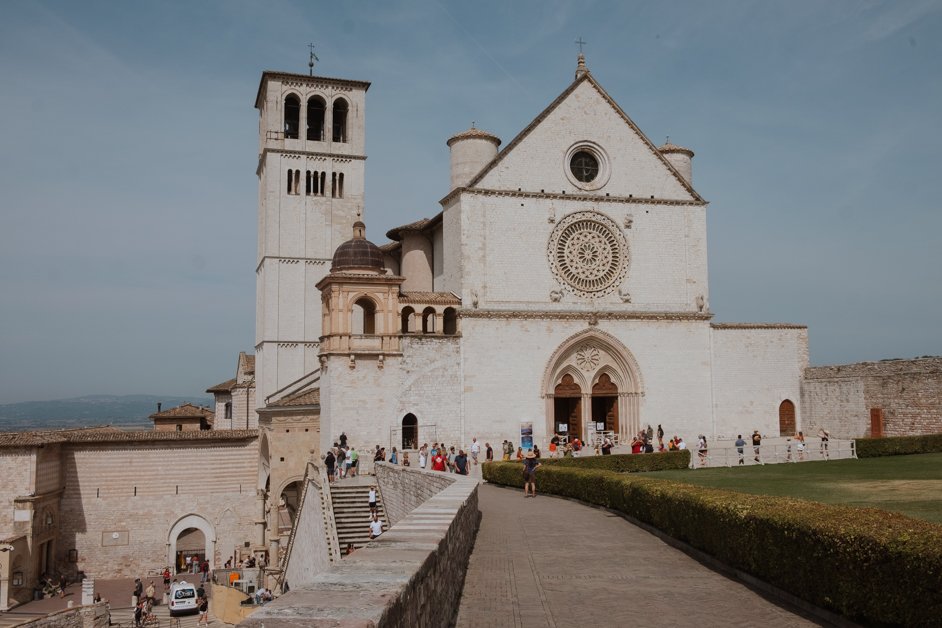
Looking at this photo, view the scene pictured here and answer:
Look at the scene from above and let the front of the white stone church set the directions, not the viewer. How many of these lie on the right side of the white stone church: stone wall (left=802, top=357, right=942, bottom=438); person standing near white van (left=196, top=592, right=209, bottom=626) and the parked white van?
2

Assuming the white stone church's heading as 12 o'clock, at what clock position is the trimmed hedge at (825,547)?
The trimmed hedge is roughly at 12 o'clock from the white stone church.

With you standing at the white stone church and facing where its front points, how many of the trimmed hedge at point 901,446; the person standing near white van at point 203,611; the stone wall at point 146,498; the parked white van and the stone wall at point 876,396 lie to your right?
3

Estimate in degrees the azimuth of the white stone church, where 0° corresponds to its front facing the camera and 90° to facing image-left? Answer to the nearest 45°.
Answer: approximately 0°

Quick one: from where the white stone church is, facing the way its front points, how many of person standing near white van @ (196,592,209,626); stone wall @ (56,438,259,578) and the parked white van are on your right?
3

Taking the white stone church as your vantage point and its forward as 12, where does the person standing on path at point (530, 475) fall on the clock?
The person standing on path is roughly at 12 o'clock from the white stone church.

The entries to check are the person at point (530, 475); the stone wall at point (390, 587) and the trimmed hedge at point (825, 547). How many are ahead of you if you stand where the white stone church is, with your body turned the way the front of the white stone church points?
3

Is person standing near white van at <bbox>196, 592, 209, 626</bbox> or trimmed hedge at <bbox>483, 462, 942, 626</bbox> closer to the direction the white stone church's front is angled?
the trimmed hedge
